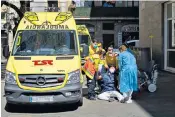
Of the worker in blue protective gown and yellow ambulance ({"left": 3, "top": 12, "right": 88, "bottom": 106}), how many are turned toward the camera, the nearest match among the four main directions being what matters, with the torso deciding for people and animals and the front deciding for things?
1

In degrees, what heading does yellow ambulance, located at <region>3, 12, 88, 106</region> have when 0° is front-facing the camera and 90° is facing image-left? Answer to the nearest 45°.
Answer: approximately 0°

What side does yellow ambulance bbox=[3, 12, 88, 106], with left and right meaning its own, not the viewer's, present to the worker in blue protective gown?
left

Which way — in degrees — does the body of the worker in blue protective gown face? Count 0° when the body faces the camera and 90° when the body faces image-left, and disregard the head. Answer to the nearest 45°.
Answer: approximately 135°
